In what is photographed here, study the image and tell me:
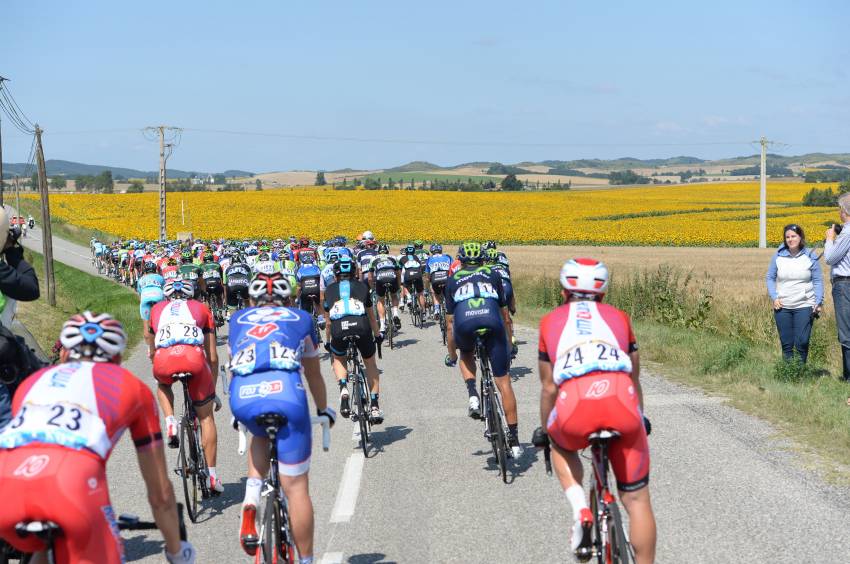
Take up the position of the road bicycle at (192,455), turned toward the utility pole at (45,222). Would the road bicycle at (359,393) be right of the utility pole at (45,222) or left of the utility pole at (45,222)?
right

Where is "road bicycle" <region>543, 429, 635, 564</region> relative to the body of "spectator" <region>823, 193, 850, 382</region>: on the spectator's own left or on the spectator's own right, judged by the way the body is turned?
on the spectator's own left

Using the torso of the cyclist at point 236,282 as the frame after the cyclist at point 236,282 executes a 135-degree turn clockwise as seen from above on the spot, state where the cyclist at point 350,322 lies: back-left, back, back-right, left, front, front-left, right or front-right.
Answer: front-right

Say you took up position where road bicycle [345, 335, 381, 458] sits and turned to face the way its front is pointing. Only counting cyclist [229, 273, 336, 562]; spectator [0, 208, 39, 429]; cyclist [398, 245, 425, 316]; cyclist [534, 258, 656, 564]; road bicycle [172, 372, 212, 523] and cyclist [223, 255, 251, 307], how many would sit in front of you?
2

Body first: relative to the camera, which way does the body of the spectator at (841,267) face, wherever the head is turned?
to the viewer's left

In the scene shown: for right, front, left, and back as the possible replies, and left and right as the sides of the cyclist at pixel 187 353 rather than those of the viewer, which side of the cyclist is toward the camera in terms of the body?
back

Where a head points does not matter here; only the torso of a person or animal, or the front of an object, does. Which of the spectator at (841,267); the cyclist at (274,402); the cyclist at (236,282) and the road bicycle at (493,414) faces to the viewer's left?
the spectator

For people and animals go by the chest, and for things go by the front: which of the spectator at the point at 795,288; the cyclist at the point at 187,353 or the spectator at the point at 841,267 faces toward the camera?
the spectator at the point at 795,288

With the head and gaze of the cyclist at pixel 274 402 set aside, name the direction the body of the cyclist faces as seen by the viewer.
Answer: away from the camera

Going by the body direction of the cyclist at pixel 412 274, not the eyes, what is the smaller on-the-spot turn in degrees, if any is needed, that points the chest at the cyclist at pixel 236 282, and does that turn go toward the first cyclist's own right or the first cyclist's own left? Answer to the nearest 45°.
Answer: approximately 90° to the first cyclist's own left

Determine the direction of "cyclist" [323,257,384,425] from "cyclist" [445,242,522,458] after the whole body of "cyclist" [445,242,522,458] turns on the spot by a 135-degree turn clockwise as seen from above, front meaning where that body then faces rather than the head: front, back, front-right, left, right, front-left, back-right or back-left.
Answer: back

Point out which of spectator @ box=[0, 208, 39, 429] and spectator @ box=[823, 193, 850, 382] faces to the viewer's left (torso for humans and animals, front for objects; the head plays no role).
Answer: spectator @ box=[823, 193, 850, 382]

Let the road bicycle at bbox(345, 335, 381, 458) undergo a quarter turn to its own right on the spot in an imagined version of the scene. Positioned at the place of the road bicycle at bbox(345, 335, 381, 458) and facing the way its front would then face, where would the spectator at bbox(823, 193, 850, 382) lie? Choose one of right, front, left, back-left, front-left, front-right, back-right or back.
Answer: front

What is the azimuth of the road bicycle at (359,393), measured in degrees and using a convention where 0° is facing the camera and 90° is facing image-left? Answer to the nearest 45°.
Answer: approximately 180°

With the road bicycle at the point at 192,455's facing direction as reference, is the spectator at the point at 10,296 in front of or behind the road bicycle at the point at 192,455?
behind

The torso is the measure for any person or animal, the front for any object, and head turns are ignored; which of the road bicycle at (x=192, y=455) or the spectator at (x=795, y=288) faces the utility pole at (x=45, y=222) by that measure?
the road bicycle

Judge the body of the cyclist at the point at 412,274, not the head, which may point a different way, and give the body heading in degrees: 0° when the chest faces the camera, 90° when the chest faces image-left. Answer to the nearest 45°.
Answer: approximately 180°

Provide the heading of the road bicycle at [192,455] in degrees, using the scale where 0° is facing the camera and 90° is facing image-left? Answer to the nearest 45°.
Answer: approximately 180°
